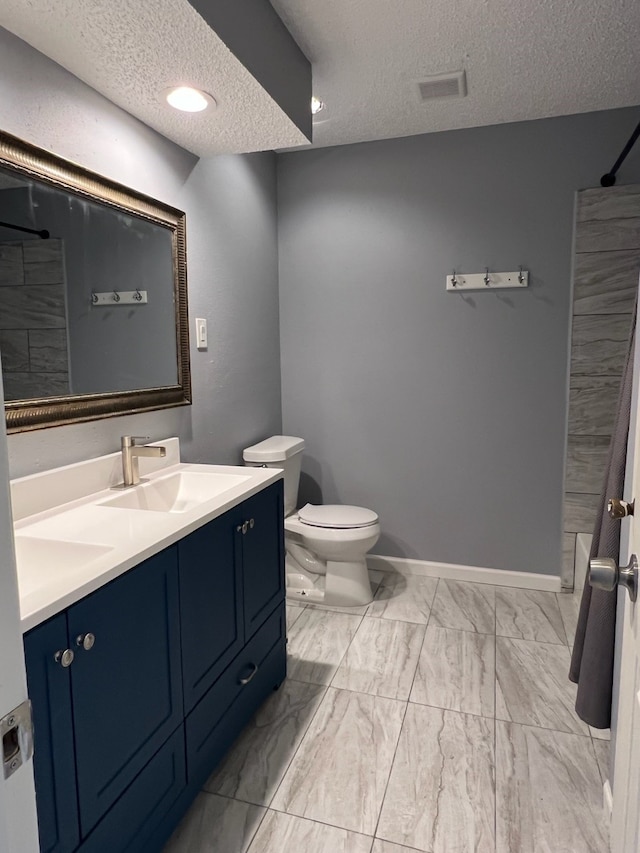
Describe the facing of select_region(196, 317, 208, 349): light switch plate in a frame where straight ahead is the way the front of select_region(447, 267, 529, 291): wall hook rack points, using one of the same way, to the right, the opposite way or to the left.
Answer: to the left

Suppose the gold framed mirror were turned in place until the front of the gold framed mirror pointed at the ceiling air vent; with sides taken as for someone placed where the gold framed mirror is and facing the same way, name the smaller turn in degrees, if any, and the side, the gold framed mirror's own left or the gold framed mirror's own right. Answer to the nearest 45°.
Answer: approximately 45° to the gold framed mirror's own left

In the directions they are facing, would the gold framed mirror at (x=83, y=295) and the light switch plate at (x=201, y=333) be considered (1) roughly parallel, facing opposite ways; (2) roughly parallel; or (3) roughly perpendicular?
roughly parallel

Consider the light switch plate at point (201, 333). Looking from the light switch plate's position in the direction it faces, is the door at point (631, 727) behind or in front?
in front

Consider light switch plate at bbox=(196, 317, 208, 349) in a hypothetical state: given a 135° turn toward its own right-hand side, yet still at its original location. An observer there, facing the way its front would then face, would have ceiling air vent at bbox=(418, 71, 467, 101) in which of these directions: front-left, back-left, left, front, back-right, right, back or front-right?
back

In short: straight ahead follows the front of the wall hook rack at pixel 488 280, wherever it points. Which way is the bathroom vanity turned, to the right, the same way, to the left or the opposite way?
to the left

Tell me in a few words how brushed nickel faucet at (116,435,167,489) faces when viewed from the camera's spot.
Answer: facing to the right of the viewer

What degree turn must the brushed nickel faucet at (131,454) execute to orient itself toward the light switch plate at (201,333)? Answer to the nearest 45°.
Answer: approximately 45° to its left

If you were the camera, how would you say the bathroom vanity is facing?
facing the viewer and to the right of the viewer
